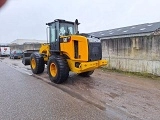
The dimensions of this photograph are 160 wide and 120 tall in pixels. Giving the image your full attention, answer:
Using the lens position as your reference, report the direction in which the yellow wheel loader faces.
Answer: facing away from the viewer and to the left of the viewer

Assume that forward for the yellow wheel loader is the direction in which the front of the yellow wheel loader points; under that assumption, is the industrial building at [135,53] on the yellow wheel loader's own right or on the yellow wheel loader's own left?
on the yellow wheel loader's own right

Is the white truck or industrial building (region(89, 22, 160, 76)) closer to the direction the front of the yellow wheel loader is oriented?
the white truck
